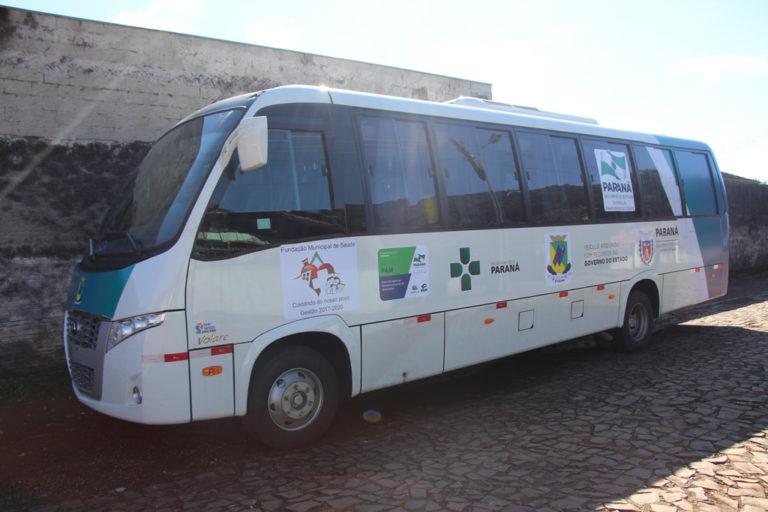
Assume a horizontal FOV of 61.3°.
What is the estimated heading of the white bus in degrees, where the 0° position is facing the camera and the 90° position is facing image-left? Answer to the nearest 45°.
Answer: approximately 45°
